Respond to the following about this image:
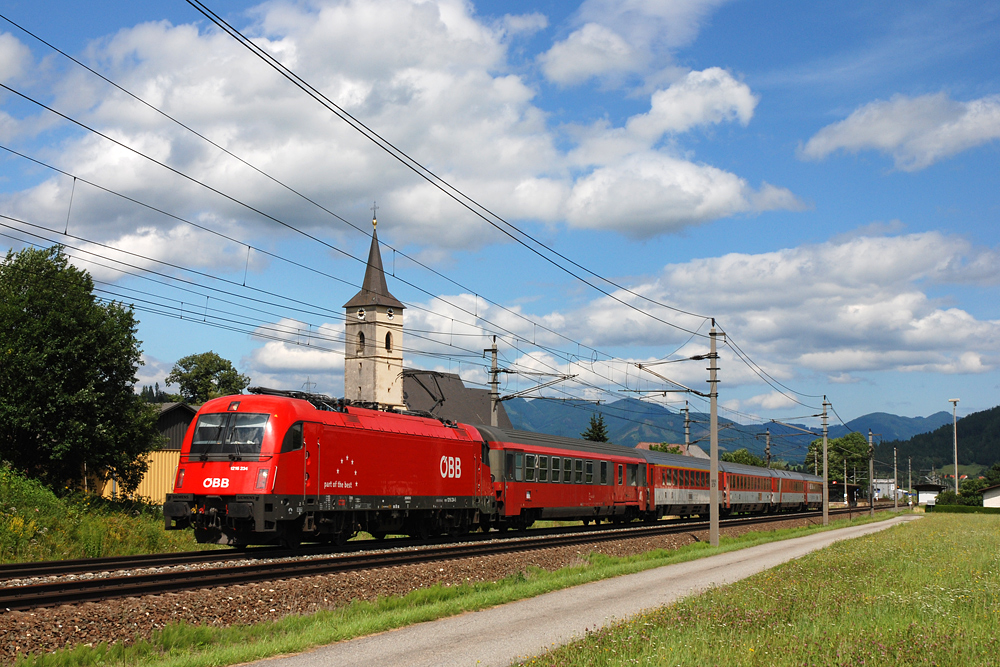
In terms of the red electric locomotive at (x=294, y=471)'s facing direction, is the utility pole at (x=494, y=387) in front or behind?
behind

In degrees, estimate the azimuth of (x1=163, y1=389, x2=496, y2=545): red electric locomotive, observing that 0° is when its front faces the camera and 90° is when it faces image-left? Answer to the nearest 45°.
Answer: approximately 45°

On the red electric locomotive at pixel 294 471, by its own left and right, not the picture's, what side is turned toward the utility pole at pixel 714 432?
back

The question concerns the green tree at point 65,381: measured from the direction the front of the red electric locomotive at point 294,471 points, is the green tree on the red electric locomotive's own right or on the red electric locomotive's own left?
on the red electric locomotive's own right
